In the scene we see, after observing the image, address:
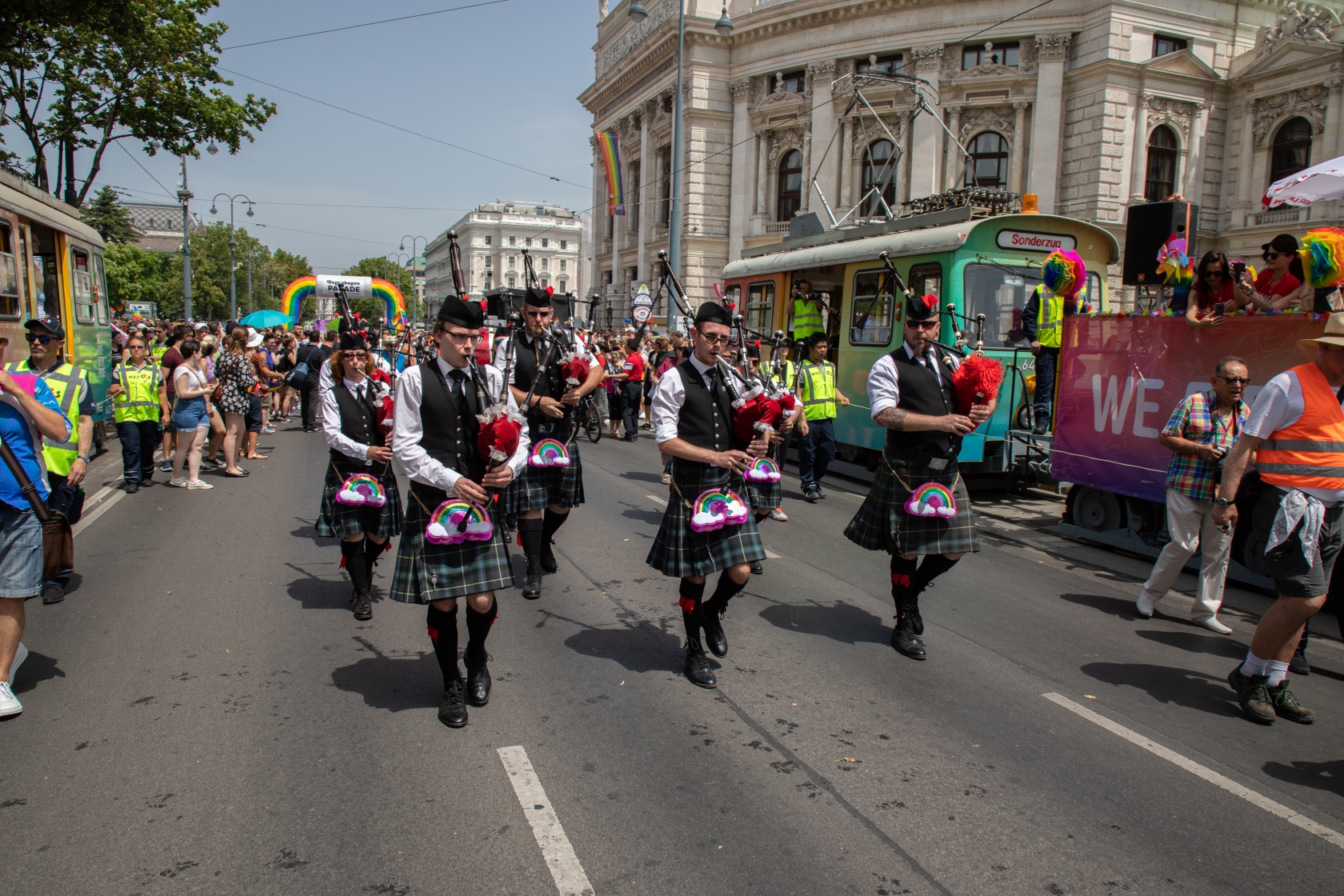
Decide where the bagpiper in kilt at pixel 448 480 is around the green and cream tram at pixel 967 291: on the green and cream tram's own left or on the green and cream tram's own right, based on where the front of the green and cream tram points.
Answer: on the green and cream tram's own right

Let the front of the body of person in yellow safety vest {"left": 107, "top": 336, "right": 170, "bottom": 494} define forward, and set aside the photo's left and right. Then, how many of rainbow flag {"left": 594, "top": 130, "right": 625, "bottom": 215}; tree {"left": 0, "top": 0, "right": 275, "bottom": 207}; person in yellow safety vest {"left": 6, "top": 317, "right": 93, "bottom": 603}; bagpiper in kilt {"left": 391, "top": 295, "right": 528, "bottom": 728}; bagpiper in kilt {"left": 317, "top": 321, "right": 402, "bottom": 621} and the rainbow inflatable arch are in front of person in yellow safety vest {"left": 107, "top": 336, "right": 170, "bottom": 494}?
3

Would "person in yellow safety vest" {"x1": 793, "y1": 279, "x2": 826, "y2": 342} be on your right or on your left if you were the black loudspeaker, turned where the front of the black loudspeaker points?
on your right

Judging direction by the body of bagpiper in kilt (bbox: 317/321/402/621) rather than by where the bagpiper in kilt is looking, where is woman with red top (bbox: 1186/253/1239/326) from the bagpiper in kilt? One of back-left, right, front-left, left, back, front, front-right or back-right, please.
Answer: left

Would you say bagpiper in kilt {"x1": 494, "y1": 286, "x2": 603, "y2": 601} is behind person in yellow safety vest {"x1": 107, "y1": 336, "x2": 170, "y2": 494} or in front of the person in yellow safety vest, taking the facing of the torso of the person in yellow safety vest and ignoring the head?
in front

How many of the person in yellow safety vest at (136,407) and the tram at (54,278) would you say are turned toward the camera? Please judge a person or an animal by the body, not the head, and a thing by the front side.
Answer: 1

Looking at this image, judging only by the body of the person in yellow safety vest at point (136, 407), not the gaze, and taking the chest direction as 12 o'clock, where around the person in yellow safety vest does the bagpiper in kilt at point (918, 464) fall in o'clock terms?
The bagpiper in kilt is roughly at 11 o'clock from the person in yellow safety vest.

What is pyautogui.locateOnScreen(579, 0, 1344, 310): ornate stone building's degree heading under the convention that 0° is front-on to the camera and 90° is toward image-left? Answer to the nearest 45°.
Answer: approximately 45°

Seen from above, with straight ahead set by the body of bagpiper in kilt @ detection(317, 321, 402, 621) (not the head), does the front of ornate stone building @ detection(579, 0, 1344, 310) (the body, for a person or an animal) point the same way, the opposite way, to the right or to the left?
to the right

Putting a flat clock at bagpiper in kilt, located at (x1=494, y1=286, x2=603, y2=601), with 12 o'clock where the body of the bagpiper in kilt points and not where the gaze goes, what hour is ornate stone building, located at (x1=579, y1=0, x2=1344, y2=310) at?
The ornate stone building is roughly at 7 o'clock from the bagpiper in kilt.
